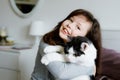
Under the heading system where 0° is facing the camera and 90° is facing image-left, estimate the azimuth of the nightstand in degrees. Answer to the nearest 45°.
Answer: approximately 45°

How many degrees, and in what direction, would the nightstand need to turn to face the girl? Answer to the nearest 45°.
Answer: approximately 45° to its left

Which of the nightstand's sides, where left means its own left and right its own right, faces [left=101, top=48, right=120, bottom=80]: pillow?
left

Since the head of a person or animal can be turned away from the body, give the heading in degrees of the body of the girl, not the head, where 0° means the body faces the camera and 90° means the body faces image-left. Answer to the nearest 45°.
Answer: approximately 0°

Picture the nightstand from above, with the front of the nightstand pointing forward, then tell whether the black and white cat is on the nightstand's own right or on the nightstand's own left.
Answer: on the nightstand's own left

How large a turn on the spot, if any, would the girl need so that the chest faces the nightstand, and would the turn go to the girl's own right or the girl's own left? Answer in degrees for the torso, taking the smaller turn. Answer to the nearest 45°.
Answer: approximately 135° to the girl's own right

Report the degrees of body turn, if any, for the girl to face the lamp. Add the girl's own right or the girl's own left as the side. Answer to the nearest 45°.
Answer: approximately 180°

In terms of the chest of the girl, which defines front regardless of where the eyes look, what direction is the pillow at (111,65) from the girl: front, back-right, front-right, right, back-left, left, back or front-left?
back-left
